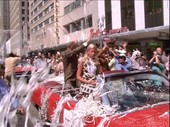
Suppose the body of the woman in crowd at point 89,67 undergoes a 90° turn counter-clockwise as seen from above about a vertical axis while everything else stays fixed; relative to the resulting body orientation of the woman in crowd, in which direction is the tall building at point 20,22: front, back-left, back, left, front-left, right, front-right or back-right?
left

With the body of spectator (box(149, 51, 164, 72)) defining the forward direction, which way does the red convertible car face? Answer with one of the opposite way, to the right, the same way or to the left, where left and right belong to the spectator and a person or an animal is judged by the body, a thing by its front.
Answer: to the left

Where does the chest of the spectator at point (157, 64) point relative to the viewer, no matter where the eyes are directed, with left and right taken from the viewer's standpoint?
facing the viewer and to the left of the viewer

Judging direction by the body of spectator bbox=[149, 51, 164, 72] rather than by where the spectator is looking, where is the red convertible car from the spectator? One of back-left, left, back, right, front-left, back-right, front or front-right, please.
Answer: front-left

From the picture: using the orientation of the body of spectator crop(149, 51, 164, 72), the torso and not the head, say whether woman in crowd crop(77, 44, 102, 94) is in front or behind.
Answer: in front
